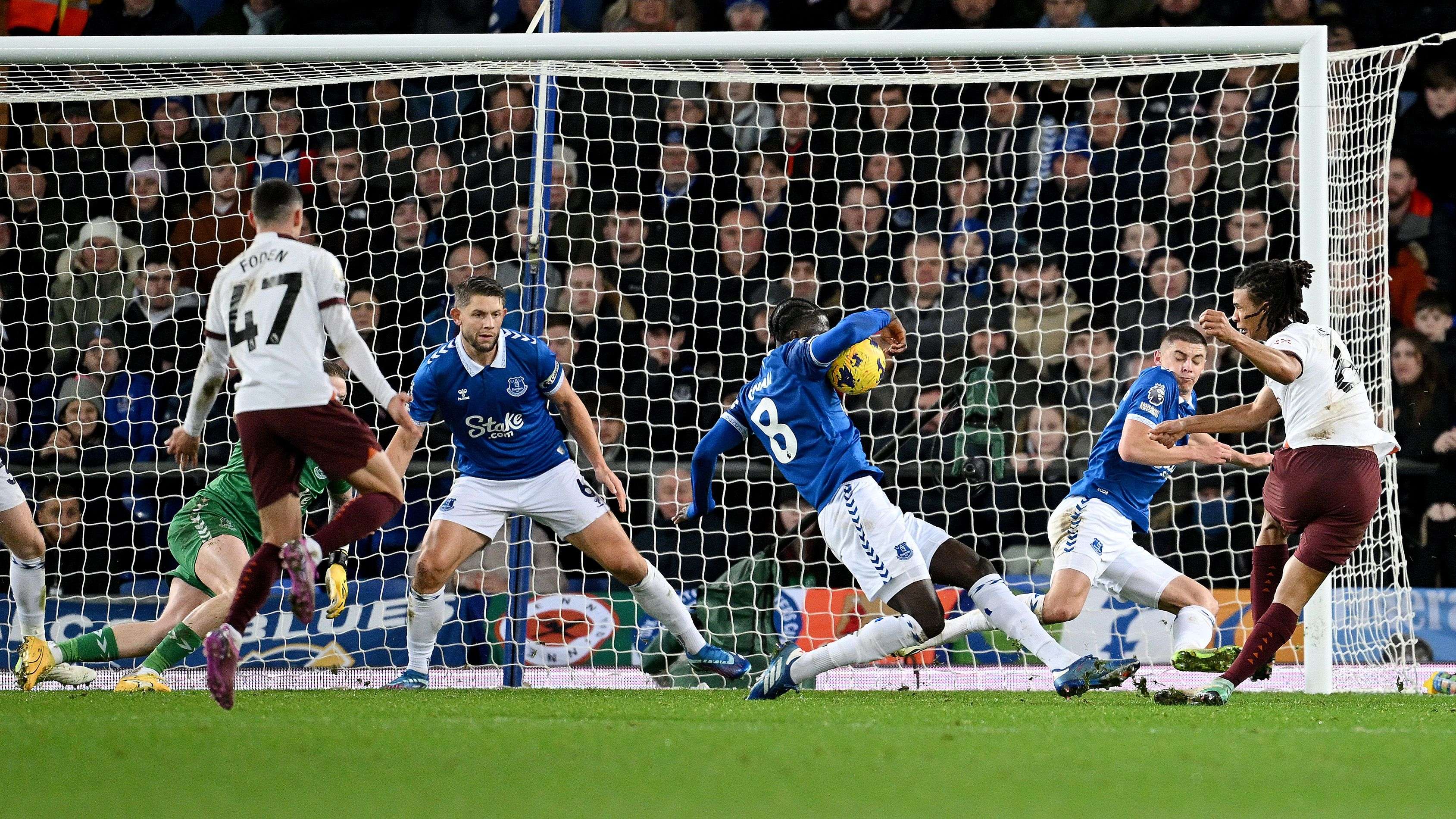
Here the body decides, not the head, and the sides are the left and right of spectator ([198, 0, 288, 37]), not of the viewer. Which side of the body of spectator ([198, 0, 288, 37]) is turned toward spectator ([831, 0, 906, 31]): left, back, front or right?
left

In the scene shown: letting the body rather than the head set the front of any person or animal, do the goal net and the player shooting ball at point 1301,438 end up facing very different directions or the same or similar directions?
very different directions

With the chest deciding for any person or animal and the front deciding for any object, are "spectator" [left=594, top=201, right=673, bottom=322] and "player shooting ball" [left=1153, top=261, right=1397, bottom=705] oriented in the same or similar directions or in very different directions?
very different directions

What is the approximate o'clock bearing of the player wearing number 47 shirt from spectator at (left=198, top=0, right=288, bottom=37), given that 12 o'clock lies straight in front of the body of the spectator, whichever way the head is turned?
The player wearing number 47 shirt is roughly at 12 o'clock from the spectator.

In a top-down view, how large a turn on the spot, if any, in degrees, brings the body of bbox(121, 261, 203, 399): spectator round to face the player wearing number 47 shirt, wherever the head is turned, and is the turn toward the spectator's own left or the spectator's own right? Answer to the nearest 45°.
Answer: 0° — they already face them

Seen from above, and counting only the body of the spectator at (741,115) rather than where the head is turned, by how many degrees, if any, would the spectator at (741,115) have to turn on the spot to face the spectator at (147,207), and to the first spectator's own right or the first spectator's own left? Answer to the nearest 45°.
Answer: approximately 90° to the first spectator's own right
